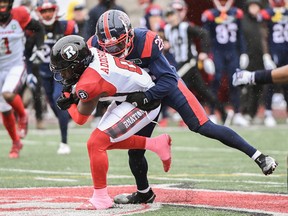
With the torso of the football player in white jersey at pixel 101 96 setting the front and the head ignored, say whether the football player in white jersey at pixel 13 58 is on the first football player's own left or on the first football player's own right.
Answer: on the first football player's own right

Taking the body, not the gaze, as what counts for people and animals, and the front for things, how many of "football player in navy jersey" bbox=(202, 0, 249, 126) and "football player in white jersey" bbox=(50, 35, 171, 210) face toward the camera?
1

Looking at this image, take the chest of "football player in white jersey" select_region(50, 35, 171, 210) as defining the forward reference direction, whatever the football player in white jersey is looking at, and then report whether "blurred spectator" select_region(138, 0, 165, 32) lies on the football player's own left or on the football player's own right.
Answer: on the football player's own right

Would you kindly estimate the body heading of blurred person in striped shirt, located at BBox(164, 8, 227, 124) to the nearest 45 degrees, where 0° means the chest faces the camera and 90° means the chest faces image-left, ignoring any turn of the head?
approximately 45°

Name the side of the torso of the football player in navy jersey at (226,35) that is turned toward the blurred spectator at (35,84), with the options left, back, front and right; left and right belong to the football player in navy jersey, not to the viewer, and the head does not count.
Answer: right

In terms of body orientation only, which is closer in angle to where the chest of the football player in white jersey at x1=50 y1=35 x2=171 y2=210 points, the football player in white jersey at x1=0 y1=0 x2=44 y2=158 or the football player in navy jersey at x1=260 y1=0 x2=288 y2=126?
the football player in white jersey

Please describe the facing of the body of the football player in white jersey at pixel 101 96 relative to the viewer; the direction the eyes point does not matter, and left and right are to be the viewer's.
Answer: facing to the left of the viewer

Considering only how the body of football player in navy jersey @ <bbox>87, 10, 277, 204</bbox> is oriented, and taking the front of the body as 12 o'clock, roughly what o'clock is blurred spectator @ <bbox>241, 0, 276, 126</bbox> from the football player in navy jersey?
The blurred spectator is roughly at 5 o'clock from the football player in navy jersey.
